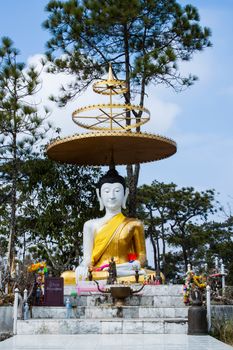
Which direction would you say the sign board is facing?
toward the camera

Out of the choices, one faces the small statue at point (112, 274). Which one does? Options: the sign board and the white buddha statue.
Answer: the white buddha statue

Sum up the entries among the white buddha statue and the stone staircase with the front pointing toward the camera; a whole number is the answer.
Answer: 2

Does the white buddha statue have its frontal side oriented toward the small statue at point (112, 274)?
yes

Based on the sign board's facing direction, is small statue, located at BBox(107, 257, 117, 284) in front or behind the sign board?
behind

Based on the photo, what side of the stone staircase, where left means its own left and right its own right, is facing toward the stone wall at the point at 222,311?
left

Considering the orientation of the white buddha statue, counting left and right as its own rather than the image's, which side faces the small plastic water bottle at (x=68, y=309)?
front

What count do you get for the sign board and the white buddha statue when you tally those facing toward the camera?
2

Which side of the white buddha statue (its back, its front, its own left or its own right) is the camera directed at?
front

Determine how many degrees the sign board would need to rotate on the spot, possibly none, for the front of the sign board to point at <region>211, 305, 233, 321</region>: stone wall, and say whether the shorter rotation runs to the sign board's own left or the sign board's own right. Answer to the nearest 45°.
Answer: approximately 90° to the sign board's own left

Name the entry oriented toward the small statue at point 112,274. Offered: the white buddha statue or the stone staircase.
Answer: the white buddha statue

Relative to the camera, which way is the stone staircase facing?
toward the camera

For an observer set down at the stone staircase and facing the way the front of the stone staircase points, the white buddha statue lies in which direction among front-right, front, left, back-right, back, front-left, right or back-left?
back

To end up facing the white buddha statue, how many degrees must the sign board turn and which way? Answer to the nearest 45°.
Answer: approximately 135° to its left

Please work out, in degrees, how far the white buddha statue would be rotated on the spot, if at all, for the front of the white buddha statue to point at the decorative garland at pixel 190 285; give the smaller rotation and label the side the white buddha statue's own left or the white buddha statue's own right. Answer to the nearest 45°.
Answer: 0° — it already faces it
